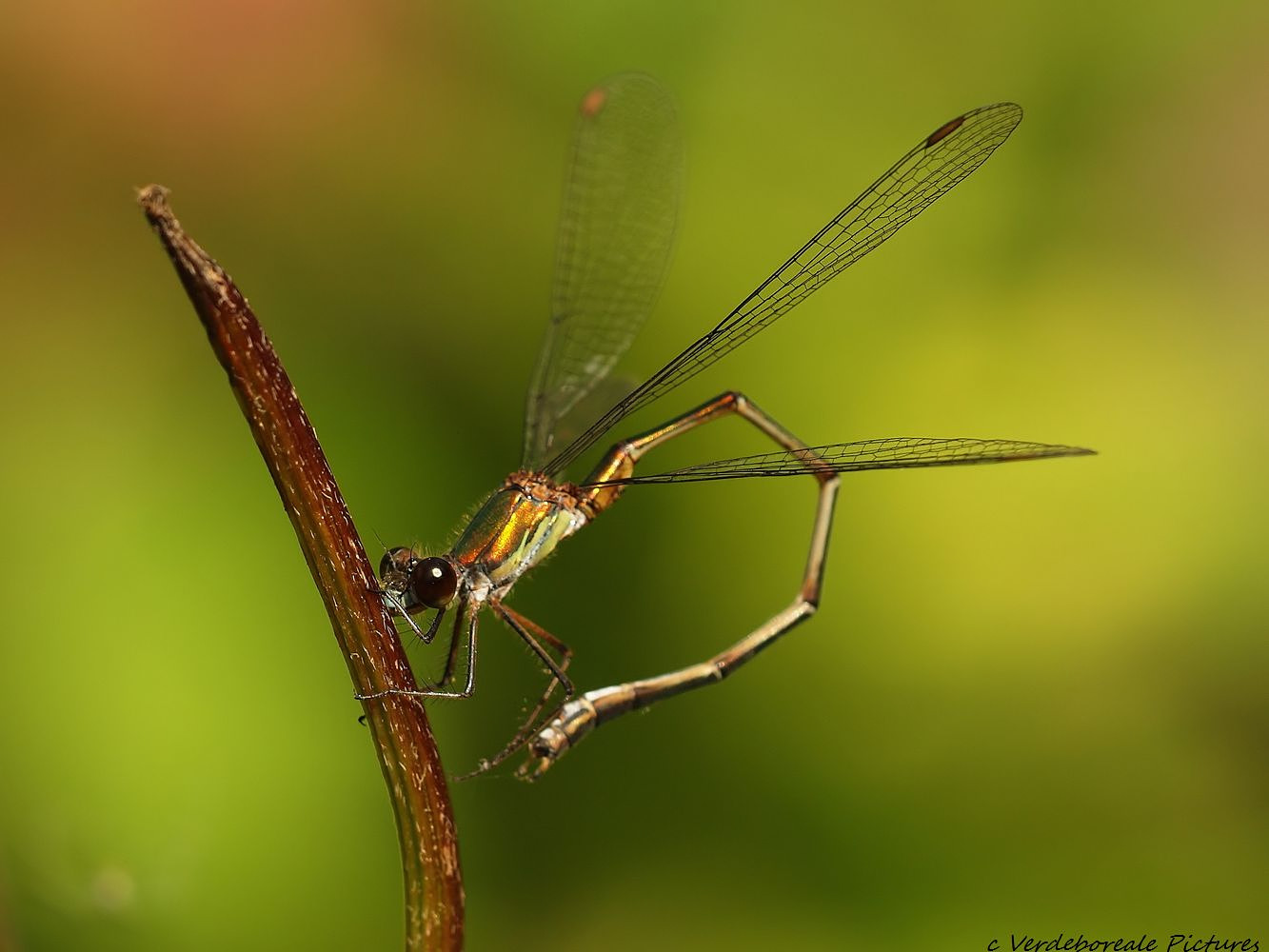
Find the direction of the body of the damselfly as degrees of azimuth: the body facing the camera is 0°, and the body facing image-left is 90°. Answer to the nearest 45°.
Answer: approximately 90°
